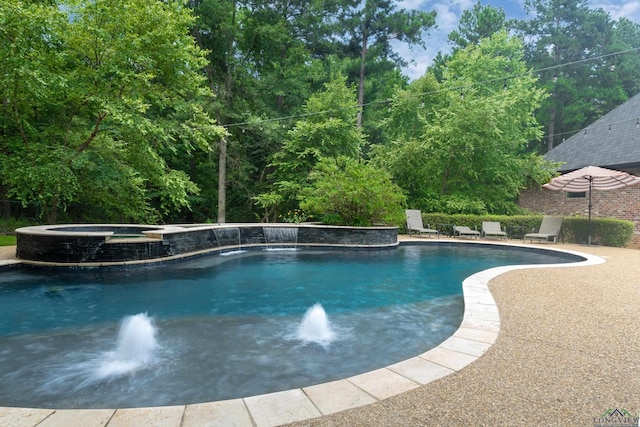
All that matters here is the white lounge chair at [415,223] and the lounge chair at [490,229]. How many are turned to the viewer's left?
0

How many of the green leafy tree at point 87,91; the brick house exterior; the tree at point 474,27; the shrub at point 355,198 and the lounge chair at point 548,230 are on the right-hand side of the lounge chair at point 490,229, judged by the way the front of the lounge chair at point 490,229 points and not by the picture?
2

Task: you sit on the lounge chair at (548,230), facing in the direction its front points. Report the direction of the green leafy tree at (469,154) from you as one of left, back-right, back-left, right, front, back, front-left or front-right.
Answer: right

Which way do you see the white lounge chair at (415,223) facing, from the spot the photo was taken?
facing the viewer and to the right of the viewer

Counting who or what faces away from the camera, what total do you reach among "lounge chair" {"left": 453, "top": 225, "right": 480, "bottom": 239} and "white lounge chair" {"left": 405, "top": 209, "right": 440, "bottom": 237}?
0

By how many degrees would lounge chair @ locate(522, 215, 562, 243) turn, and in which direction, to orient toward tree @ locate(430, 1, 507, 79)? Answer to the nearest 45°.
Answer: approximately 135° to its right

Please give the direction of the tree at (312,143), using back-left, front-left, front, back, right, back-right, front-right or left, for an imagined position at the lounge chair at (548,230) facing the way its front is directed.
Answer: front-right

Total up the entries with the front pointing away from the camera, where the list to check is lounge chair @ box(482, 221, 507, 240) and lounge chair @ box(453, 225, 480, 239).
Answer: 0

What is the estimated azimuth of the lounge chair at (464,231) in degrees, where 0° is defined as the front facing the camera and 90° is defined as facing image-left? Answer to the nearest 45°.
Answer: approximately 315°

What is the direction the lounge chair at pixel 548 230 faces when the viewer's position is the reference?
facing the viewer and to the left of the viewer

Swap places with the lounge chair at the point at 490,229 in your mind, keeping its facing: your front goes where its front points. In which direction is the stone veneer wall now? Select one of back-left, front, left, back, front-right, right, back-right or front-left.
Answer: right

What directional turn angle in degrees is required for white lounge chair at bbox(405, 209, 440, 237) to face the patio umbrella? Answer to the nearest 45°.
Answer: approximately 45° to its left

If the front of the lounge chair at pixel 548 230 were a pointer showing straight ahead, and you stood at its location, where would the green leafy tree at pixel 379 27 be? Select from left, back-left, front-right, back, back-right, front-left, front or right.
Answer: right

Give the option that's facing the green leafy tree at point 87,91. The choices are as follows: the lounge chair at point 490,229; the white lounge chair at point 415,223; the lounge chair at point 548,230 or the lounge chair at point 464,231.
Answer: the lounge chair at point 548,230

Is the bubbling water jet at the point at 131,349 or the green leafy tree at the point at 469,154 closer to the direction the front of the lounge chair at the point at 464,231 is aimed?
the bubbling water jet

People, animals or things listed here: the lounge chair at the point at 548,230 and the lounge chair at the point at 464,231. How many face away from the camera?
0

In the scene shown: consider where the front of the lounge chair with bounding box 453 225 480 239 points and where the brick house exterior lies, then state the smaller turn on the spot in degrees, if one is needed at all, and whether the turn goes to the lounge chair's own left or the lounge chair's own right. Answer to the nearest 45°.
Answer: approximately 90° to the lounge chair's own left

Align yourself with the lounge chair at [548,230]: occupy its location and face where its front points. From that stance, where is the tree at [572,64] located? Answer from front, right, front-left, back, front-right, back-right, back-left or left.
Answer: back-right

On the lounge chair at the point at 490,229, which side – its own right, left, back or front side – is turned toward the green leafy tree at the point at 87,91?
right
